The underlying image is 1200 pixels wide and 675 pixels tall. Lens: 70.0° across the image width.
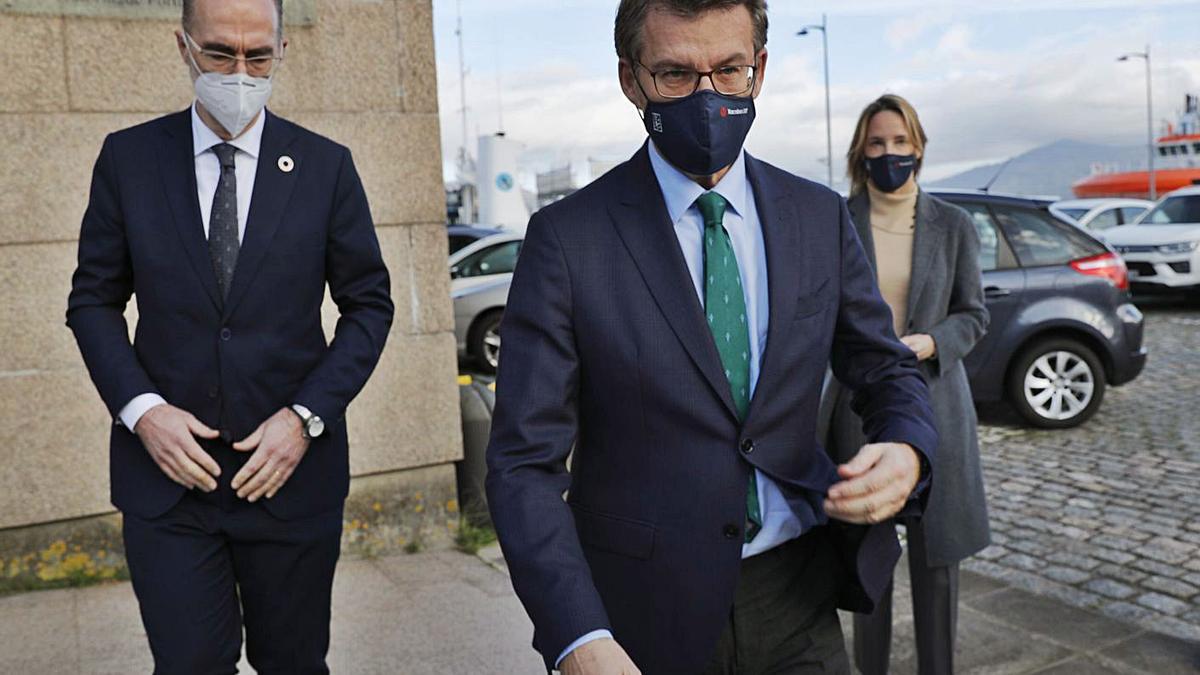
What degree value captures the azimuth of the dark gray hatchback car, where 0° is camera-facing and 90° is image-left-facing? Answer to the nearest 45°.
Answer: approximately 90°

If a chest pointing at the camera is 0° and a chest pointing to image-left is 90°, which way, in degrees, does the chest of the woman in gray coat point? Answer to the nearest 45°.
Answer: approximately 0°

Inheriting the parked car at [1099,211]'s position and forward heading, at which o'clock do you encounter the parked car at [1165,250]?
the parked car at [1165,250] is roughly at 10 o'clock from the parked car at [1099,211].

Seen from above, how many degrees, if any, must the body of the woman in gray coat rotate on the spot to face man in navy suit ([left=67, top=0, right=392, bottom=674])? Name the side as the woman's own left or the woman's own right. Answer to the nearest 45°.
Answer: approximately 45° to the woman's own right

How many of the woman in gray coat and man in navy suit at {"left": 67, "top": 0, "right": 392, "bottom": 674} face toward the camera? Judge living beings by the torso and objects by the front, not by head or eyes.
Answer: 2

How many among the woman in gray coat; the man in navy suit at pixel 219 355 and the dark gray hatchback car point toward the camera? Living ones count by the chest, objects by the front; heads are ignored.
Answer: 2

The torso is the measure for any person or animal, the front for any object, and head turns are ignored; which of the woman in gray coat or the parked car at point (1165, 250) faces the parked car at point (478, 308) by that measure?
the parked car at point (1165, 250)

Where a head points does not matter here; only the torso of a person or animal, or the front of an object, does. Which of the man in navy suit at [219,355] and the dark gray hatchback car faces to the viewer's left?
the dark gray hatchback car

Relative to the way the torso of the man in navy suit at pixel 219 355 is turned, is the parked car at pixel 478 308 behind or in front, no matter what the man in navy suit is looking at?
behind
